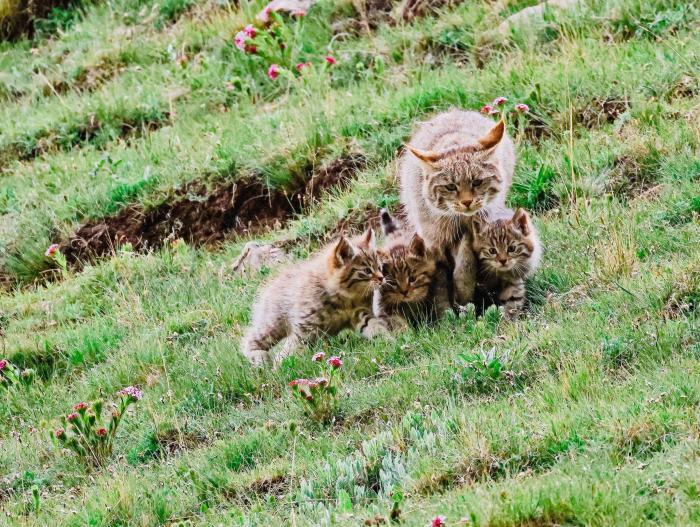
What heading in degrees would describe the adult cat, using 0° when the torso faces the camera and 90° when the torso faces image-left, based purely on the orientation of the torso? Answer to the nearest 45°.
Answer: approximately 0°

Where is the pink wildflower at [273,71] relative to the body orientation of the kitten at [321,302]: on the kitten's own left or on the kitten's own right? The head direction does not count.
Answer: on the kitten's own left

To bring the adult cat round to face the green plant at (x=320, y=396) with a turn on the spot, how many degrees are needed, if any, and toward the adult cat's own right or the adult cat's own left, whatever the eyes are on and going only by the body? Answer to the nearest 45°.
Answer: approximately 45° to the adult cat's own right

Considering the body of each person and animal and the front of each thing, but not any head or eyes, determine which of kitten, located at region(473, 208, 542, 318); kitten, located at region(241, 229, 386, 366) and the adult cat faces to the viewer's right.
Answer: kitten, located at region(241, 229, 386, 366)

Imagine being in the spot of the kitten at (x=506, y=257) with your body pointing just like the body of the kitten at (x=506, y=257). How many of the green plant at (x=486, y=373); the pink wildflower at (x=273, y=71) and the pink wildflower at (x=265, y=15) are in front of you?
1

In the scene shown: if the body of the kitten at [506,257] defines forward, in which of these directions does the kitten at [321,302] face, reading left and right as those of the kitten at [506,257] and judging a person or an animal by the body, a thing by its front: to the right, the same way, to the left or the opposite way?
to the left

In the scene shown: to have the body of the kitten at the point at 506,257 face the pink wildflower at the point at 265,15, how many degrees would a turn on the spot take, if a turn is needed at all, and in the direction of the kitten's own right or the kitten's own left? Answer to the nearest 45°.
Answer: approximately 180°

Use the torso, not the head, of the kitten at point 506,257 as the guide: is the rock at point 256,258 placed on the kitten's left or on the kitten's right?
on the kitten's right

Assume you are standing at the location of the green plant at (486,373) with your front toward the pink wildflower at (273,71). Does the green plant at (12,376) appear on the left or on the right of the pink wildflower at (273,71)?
left

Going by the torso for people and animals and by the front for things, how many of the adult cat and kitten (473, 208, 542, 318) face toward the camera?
2

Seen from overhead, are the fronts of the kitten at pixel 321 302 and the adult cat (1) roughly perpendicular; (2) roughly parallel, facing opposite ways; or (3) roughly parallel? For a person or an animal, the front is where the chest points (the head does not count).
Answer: roughly perpendicular

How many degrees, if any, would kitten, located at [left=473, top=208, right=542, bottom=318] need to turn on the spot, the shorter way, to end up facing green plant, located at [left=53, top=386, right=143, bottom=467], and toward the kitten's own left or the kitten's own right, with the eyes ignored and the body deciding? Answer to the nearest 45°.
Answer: approximately 45° to the kitten's own right

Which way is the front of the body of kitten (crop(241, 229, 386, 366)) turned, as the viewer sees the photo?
to the viewer's right

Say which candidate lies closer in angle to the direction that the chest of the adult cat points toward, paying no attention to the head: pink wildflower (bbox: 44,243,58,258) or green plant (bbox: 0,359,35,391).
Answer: the green plant

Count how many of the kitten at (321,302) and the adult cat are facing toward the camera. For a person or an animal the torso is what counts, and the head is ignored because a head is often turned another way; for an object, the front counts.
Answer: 1
